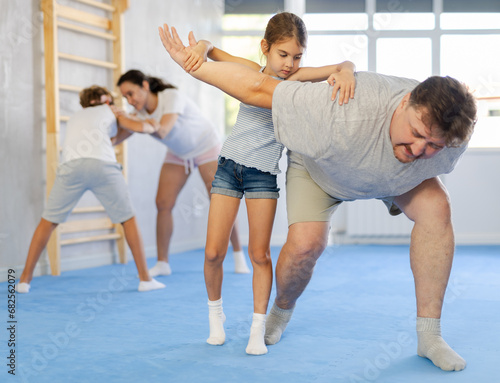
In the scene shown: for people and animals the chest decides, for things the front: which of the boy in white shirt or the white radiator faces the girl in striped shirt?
the white radiator

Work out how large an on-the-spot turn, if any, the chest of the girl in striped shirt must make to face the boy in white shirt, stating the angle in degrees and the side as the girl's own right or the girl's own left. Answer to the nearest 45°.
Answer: approximately 135° to the girl's own right

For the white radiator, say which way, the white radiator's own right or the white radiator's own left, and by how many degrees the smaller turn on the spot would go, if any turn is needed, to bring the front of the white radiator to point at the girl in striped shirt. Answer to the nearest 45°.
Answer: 0° — it already faces them

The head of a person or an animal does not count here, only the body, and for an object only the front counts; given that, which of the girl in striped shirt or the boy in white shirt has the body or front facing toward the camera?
the girl in striped shirt

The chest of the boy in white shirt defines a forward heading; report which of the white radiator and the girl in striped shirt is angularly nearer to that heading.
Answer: the white radiator

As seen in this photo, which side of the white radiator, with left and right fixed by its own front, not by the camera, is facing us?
front

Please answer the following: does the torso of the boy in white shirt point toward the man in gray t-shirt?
no

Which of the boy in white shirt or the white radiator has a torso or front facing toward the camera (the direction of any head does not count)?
the white radiator

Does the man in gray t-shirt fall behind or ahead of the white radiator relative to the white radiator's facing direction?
ahead

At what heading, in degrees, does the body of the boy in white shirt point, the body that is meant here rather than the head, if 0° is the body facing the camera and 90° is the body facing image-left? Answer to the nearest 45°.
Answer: approximately 225°

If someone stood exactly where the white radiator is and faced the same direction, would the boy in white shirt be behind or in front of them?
in front

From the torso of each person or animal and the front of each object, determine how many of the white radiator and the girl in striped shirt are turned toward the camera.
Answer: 2

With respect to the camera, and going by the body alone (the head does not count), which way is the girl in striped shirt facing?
toward the camera

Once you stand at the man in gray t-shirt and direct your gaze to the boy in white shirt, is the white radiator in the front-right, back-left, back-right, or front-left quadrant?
front-right

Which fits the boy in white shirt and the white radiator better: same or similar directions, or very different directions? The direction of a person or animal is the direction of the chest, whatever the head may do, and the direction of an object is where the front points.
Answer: very different directions

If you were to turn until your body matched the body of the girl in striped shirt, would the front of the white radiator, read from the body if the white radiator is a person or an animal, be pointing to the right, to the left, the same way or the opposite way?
the same way
